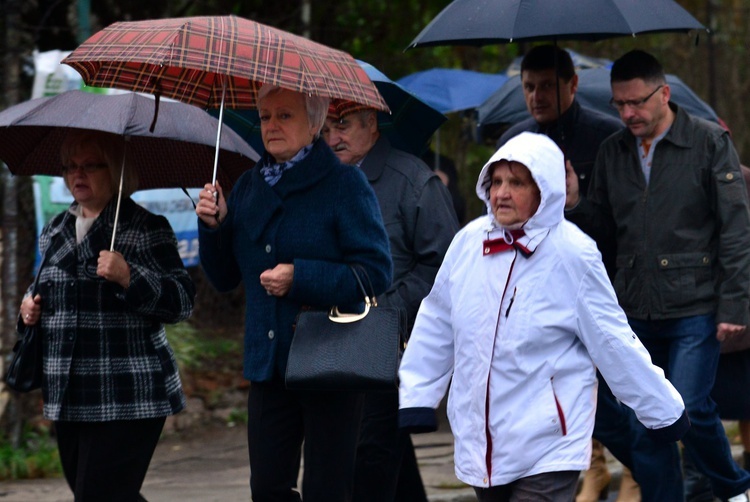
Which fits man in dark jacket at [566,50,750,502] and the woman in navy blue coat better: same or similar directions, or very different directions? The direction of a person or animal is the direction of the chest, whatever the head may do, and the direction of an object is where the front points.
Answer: same or similar directions

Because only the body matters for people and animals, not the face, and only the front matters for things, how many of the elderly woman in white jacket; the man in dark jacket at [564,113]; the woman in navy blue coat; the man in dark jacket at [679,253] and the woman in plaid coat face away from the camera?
0

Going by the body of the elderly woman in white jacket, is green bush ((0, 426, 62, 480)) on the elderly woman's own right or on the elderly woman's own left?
on the elderly woman's own right

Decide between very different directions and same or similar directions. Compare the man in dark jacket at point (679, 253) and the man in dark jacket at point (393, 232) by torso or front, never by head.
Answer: same or similar directions

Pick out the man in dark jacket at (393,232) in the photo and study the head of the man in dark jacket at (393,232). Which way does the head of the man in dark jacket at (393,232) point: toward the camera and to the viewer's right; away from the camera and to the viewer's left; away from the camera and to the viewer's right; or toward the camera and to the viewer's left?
toward the camera and to the viewer's left

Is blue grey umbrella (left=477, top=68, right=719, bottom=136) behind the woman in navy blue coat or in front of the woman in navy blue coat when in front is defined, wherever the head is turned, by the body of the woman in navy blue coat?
behind

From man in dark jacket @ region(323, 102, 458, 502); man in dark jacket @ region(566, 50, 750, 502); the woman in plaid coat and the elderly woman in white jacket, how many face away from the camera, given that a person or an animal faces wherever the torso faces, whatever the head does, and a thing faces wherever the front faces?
0

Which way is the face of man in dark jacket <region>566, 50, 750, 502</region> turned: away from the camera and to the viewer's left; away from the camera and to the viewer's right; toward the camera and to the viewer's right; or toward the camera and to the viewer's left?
toward the camera and to the viewer's left

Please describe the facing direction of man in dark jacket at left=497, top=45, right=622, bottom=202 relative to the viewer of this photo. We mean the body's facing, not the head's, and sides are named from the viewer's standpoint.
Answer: facing the viewer and to the left of the viewer

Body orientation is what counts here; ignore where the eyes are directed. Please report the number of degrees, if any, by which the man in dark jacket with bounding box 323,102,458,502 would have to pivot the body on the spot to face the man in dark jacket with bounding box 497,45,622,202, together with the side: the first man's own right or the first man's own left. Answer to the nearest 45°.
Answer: approximately 180°

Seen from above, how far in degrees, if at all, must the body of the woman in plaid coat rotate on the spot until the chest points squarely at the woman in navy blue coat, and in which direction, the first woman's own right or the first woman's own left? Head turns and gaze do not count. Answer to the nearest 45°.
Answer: approximately 90° to the first woman's own left

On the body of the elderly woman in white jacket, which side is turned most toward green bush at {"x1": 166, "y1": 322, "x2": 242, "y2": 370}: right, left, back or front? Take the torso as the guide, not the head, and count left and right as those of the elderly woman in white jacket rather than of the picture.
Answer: right

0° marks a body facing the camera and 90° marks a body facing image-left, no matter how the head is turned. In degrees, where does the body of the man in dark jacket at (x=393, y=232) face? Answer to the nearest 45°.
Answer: approximately 45°
